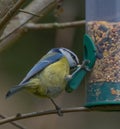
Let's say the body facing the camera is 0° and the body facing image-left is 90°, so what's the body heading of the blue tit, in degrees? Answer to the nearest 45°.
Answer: approximately 270°

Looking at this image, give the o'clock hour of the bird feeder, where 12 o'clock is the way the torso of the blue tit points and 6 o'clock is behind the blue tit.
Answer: The bird feeder is roughly at 12 o'clock from the blue tit.
